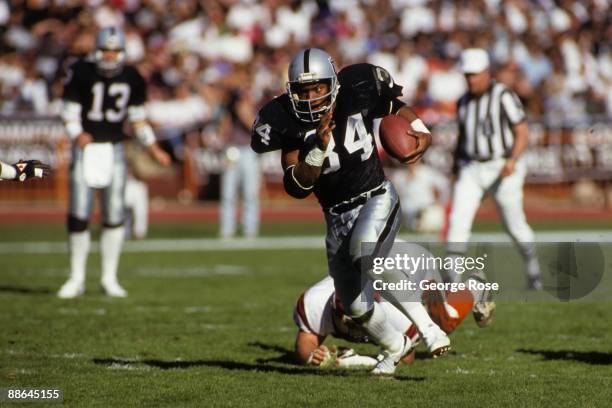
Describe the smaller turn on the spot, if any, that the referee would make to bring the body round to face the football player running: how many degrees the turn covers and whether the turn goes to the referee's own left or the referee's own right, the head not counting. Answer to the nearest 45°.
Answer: approximately 45° to the referee's own left

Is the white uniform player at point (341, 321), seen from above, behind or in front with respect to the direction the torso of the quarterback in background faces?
in front

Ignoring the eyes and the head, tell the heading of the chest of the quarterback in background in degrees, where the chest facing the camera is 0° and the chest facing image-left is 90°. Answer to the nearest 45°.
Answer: approximately 0°

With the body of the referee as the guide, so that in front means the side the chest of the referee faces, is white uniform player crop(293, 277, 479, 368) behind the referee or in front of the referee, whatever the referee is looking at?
in front

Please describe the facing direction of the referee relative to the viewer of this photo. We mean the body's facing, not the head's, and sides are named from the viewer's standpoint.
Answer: facing the viewer and to the left of the viewer

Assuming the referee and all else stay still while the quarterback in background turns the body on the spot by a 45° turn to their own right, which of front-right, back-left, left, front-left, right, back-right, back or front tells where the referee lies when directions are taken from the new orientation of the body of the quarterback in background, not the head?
back-left
